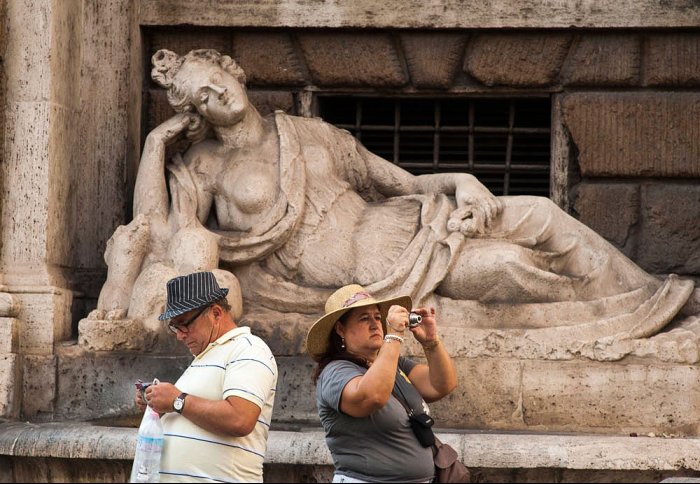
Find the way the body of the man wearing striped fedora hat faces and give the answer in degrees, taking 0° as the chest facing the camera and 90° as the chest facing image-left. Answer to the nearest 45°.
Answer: approximately 90°

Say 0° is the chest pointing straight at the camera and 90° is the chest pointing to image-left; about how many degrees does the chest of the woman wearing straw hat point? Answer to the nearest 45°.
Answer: approximately 315°

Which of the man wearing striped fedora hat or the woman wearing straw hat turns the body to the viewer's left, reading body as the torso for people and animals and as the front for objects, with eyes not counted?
the man wearing striped fedora hat

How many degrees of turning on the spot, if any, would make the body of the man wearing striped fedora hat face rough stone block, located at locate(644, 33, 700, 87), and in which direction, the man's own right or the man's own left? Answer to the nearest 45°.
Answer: approximately 135° to the man's own right

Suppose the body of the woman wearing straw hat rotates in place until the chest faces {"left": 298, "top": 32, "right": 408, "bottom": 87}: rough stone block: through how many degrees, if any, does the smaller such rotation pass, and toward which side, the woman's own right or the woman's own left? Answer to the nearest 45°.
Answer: approximately 135° to the woman's own left
